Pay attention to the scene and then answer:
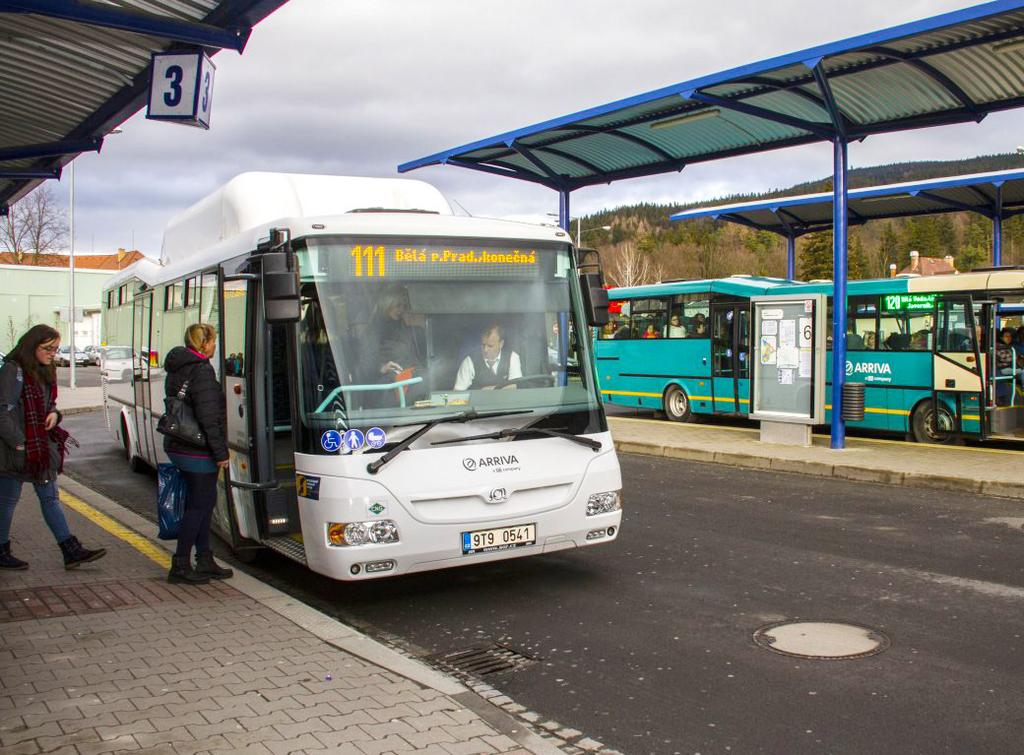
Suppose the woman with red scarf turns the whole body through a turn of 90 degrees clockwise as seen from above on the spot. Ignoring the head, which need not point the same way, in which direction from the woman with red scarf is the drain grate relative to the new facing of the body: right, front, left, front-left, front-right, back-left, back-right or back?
front-left

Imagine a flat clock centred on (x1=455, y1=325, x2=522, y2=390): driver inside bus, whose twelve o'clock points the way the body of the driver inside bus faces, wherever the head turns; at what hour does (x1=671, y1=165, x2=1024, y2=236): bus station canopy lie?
The bus station canopy is roughly at 7 o'clock from the driver inside bus.

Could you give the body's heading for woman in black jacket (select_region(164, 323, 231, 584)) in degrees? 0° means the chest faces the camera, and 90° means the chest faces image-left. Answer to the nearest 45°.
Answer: approximately 270°

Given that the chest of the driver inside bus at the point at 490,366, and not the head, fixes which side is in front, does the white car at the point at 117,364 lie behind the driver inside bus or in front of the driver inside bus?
behind

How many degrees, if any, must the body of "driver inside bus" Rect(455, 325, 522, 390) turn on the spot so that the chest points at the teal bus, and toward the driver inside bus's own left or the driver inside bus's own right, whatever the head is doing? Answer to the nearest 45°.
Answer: approximately 135° to the driver inside bus's own left

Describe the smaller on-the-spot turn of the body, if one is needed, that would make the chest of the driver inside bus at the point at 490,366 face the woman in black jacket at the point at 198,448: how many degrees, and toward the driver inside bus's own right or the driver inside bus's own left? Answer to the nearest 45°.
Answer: approximately 90° to the driver inside bus's own right

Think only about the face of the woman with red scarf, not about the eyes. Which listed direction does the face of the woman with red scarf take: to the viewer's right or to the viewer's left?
to the viewer's right

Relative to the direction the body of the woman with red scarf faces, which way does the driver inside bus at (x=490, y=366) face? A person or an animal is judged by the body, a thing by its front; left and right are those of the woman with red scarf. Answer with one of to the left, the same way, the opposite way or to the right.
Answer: to the right

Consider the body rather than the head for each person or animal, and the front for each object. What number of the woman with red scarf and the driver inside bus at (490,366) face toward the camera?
1

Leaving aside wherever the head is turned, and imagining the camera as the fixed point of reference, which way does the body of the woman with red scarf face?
to the viewer's right
